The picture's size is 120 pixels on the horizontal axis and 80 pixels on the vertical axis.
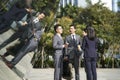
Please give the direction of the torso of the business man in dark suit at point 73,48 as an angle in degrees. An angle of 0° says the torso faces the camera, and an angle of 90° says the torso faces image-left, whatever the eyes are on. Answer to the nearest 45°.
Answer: approximately 0°

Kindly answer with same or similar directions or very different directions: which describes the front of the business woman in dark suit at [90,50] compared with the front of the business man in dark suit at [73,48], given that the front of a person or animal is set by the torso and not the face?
very different directions

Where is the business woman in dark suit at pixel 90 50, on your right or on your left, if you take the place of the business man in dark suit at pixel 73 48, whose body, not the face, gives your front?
on your left

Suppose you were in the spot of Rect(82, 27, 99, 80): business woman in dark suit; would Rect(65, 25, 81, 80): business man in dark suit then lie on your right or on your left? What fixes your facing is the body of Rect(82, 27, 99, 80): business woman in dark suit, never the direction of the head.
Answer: on your left
